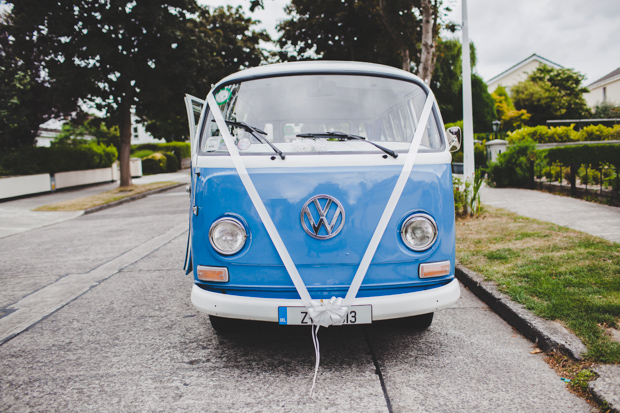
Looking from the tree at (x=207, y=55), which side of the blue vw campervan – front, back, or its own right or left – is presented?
back

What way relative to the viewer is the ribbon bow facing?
toward the camera

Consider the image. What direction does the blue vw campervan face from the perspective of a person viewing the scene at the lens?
facing the viewer

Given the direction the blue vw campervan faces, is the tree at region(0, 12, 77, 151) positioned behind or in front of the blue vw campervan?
behind

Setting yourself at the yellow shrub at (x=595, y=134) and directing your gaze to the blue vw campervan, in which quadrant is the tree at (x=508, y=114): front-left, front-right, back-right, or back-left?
back-right

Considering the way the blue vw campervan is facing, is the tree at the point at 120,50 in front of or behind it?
behind

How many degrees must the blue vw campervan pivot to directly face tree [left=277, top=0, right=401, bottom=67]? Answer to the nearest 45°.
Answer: approximately 180°

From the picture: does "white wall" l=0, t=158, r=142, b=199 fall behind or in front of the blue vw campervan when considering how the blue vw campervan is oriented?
behind
